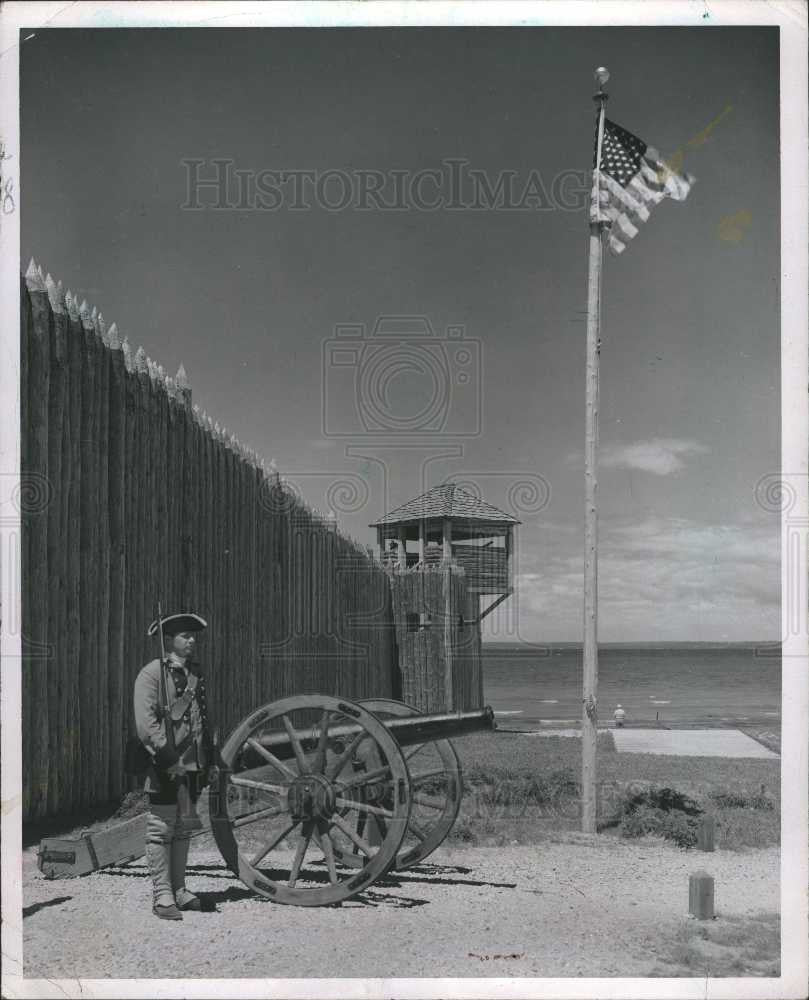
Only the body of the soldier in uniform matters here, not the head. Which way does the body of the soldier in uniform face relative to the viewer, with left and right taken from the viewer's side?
facing the viewer and to the right of the viewer

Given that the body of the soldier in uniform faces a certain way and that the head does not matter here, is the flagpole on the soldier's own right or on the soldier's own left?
on the soldier's own left

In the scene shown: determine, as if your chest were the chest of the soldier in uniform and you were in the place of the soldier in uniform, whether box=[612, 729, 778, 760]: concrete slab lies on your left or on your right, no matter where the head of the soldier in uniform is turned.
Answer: on your left

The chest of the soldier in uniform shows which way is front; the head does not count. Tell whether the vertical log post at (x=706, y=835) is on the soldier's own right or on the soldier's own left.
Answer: on the soldier's own left

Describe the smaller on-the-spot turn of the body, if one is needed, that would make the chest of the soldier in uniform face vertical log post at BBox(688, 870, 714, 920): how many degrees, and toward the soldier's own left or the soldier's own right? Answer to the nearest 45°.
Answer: approximately 45° to the soldier's own left

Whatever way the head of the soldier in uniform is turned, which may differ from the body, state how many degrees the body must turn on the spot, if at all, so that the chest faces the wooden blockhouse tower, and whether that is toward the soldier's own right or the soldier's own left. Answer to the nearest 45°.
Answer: approximately 135° to the soldier's own left

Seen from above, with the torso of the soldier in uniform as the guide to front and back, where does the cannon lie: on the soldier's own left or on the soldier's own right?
on the soldier's own left
